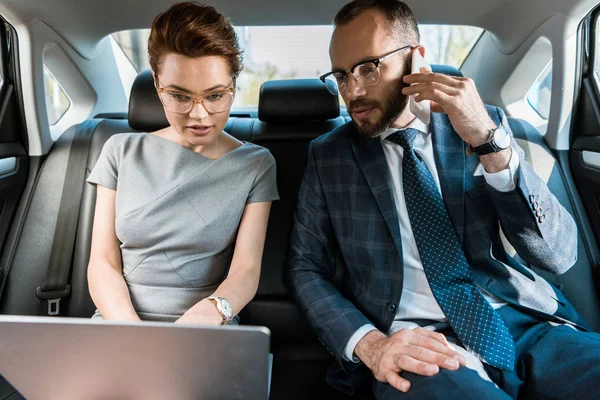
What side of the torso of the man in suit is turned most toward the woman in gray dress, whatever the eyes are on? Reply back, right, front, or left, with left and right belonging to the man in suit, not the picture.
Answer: right

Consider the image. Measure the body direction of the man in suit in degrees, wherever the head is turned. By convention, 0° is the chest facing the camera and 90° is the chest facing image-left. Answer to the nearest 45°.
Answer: approximately 0°

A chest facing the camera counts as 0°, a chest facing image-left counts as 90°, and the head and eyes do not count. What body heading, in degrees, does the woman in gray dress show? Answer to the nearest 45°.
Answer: approximately 0°

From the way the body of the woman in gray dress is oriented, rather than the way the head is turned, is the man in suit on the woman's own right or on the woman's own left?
on the woman's own left
